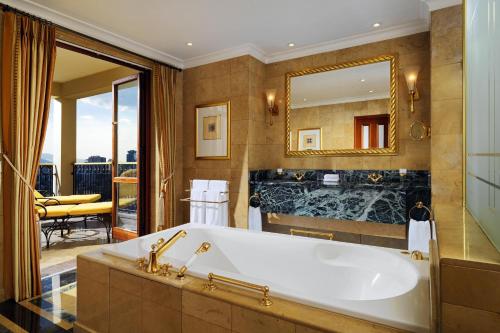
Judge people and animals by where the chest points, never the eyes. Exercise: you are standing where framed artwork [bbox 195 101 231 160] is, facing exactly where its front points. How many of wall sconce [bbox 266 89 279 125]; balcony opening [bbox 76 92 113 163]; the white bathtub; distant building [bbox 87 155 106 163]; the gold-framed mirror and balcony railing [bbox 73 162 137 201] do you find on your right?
3

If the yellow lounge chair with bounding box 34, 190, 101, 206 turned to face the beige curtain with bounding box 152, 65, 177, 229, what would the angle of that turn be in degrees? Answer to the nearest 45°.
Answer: approximately 45° to its right

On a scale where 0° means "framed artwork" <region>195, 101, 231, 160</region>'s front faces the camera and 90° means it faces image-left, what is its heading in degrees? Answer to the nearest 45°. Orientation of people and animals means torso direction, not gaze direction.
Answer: approximately 45°

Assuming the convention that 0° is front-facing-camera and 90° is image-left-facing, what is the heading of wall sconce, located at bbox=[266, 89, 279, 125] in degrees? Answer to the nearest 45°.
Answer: approximately 45°

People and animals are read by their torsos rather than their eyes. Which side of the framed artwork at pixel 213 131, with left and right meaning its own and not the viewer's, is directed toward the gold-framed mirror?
left

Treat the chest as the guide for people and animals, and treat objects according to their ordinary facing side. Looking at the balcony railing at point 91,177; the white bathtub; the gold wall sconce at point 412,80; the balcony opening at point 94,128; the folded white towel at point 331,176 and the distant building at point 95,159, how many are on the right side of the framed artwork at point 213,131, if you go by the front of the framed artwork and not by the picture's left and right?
3

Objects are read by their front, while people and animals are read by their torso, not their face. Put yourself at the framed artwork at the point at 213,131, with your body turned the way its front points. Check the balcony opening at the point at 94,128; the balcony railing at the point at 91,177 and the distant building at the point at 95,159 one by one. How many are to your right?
3

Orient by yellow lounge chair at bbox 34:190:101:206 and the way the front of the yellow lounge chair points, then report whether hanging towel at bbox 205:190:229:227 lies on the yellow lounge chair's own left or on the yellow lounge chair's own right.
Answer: on the yellow lounge chair's own right

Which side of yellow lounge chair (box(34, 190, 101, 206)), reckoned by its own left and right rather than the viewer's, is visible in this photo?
right

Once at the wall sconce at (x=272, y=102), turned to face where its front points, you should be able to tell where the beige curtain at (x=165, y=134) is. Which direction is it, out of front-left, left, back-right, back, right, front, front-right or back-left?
front-right

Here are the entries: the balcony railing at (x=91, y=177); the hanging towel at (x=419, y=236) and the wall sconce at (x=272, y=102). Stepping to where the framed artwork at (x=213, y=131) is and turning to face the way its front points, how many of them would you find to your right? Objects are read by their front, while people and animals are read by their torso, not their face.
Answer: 1

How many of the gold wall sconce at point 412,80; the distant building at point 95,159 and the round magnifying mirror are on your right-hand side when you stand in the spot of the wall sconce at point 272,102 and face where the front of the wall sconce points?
1

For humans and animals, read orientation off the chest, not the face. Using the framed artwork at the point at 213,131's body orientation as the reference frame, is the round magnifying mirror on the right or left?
on its left

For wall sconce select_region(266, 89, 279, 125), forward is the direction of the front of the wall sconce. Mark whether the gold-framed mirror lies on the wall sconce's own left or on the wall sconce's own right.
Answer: on the wall sconce's own left
